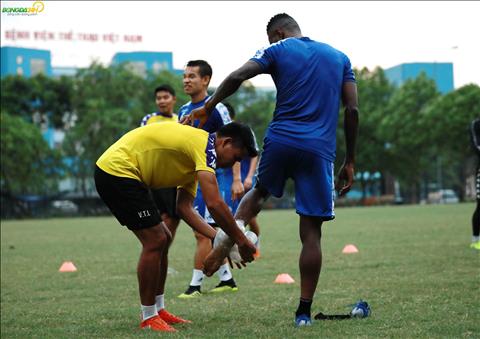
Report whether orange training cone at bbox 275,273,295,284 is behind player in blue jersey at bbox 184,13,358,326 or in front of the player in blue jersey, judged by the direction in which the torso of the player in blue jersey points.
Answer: in front

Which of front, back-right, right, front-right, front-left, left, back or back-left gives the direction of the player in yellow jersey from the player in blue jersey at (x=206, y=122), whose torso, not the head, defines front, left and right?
front-left

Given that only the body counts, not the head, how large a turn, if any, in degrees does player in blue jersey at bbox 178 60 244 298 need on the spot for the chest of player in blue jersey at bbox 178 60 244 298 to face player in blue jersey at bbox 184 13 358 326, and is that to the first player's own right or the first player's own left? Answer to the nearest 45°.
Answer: approximately 45° to the first player's own left

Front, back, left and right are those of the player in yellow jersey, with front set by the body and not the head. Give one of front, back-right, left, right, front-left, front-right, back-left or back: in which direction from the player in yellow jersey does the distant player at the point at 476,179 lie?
front-left

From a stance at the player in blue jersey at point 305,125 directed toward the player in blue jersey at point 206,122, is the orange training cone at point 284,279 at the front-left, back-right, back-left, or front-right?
front-right

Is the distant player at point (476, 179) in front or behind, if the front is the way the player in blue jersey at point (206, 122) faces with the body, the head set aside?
behind

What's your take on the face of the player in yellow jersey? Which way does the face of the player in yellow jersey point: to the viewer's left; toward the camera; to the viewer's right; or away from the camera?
to the viewer's right

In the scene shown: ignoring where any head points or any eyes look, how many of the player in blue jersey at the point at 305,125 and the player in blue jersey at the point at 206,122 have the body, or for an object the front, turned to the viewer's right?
0

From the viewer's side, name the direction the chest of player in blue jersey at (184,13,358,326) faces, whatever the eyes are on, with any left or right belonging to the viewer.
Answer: facing away from the viewer and to the left of the viewer

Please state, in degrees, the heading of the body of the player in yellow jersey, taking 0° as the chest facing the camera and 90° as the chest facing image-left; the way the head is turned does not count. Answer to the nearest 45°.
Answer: approximately 270°

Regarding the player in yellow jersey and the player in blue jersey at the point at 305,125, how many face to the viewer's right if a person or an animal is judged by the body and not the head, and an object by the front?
1

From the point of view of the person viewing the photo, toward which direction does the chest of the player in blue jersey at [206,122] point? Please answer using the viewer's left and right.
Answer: facing the viewer and to the left of the viewer

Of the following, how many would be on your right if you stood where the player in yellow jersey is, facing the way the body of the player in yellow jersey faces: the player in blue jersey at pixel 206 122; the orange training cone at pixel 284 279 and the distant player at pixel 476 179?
0

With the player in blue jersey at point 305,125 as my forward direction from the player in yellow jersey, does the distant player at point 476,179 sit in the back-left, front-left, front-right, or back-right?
front-left

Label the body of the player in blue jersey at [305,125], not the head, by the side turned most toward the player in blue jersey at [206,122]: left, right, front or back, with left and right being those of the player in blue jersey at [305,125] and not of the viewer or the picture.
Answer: front

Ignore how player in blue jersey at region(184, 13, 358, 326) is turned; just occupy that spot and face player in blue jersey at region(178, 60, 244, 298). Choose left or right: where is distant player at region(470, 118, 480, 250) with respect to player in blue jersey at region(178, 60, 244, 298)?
right
